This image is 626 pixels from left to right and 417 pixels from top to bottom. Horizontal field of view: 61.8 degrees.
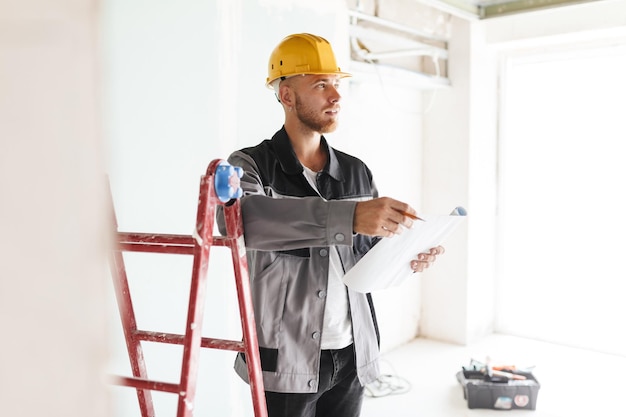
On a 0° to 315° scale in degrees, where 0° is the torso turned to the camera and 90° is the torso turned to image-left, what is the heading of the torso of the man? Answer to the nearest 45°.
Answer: approximately 315°
